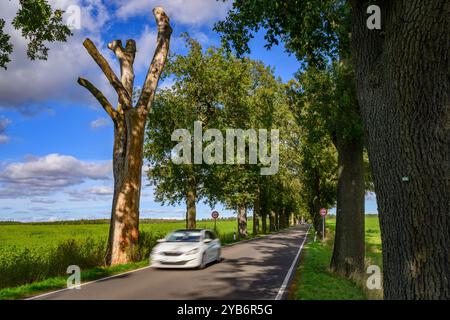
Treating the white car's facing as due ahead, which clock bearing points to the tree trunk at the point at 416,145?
The tree trunk is roughly at 10 o'clock from the white car.

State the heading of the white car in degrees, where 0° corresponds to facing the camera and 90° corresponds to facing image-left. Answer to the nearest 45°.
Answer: approximately 45°
